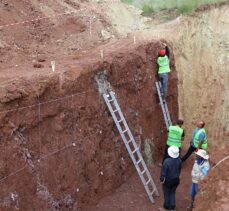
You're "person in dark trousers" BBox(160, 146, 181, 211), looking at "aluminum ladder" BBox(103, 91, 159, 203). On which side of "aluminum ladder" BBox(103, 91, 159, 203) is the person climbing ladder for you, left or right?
right

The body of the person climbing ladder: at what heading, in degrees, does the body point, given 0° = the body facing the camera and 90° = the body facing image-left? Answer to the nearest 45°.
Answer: approximately 180°

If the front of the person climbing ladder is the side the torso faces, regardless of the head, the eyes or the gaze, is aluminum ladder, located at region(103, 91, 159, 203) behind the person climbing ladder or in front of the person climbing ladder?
behind

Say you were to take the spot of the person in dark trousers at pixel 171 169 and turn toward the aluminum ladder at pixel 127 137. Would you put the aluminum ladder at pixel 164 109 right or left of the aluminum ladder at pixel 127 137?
right

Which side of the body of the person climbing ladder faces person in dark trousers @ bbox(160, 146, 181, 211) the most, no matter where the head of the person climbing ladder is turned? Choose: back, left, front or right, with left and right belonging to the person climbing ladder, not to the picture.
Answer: back
